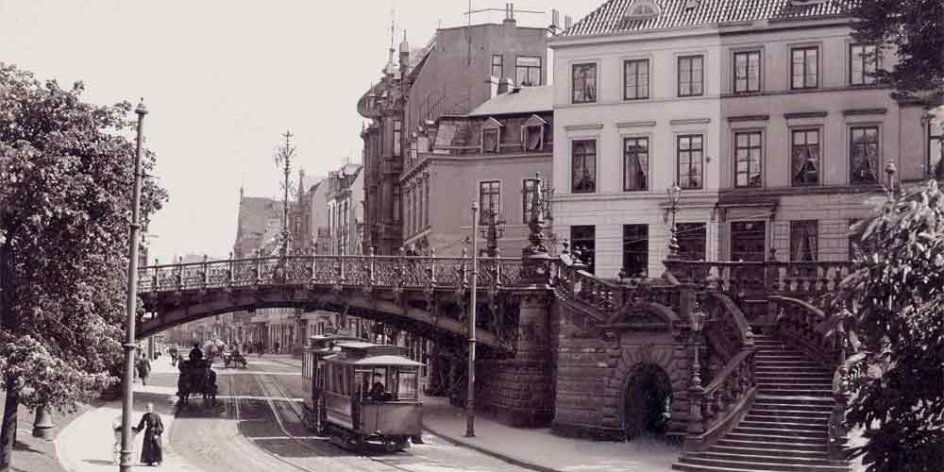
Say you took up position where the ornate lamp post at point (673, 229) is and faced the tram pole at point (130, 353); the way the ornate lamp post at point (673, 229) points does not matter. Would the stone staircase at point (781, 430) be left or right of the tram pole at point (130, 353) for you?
left

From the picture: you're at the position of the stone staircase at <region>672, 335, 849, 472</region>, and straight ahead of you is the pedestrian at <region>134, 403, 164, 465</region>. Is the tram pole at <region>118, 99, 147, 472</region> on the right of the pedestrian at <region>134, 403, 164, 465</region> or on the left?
left

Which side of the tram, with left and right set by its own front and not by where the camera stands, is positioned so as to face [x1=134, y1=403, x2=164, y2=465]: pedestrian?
right

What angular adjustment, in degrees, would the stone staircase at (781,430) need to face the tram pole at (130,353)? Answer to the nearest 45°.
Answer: approximately 45° to its right

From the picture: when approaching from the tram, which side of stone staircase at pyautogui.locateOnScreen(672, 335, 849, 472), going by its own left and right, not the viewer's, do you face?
right

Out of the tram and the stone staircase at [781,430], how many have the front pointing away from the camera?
0

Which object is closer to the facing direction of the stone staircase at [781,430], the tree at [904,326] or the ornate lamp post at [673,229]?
the tree

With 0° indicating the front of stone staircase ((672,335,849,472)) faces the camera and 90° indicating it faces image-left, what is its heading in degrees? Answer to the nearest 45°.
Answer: approximately 0°

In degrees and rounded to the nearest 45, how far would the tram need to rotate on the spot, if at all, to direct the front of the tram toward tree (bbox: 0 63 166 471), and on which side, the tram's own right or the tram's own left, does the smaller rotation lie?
approximately 90° to the tram's own right

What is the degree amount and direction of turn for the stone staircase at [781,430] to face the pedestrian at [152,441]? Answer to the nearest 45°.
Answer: approximately 90° to its right
